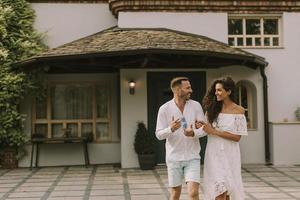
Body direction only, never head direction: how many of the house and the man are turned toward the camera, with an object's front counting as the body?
2

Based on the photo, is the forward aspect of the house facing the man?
yes

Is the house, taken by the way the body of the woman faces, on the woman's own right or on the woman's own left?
on the woman's own right

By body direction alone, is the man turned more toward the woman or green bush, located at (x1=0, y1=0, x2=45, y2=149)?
the woman

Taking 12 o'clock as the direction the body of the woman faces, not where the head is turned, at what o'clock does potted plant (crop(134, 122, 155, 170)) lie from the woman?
The potted plant is roughly at 4 o'clock from the woman.

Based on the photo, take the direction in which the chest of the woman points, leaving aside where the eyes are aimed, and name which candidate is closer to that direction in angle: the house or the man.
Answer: the man

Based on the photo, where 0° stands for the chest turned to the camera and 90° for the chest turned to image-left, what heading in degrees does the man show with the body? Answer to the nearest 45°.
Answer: approximately 0°

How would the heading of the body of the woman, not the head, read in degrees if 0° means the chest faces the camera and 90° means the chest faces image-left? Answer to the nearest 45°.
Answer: approximately 45°

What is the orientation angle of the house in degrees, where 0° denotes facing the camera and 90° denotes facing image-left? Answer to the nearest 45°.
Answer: approximately 0°

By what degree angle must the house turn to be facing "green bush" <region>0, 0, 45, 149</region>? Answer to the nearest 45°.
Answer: approximately 90° to its right

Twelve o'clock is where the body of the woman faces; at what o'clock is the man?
The man is roughly at 2 o'clock from the woman.
